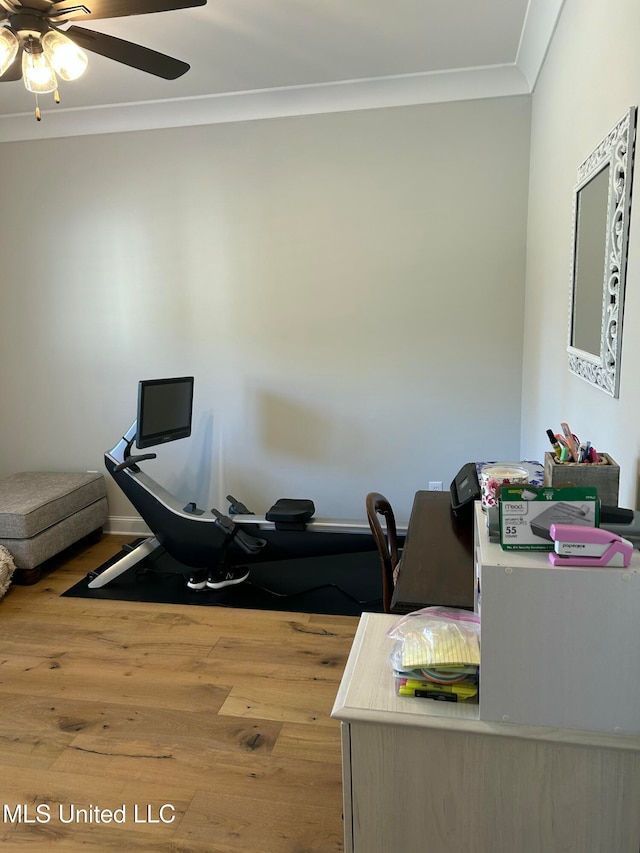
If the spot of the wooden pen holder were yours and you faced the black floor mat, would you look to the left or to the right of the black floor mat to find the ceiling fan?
left

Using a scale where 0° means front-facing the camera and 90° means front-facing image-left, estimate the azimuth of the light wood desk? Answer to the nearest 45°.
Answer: approximately 90°

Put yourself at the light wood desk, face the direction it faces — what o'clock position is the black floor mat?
The black floor mat is roughly at 2 o'clock from the light wood desk.
